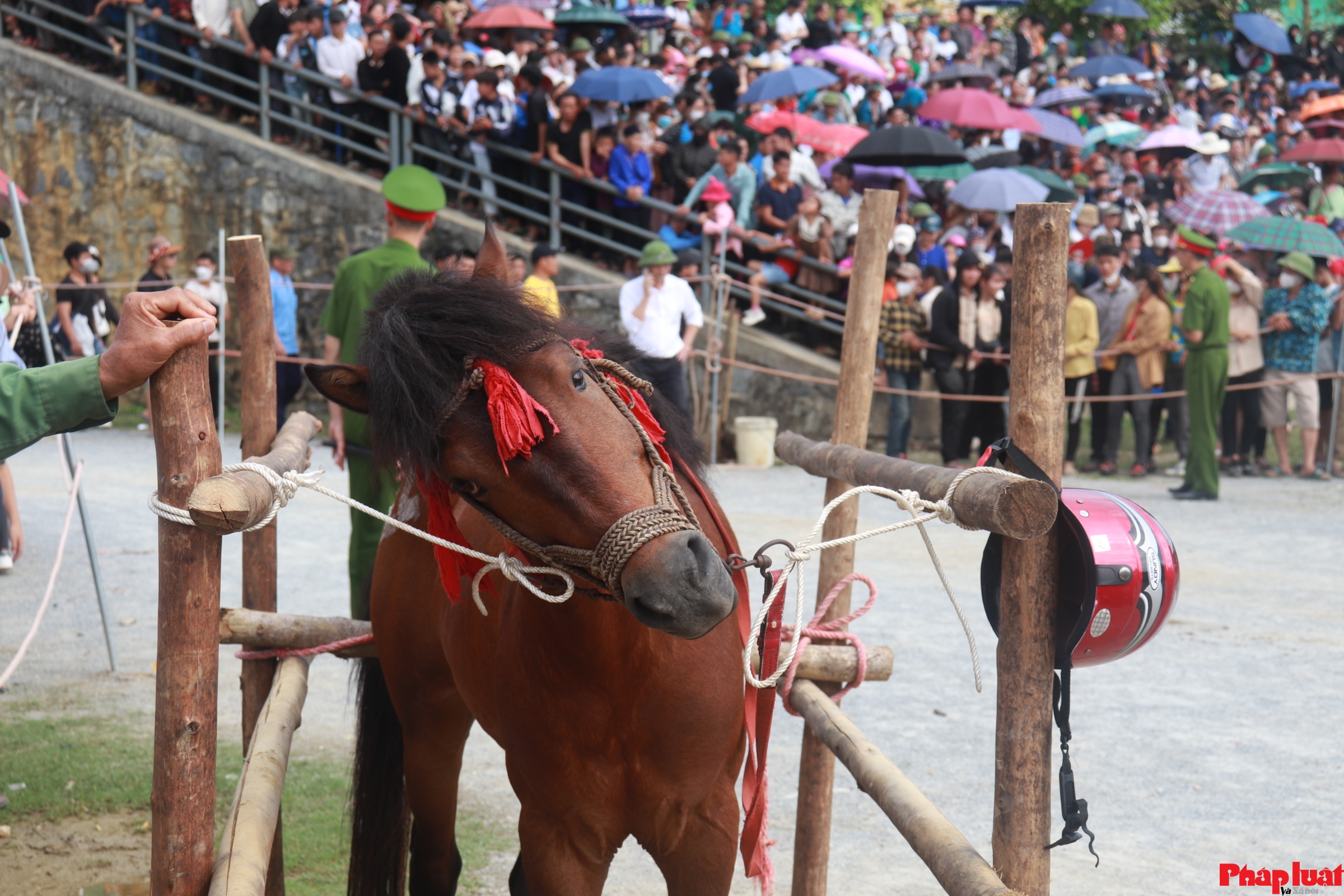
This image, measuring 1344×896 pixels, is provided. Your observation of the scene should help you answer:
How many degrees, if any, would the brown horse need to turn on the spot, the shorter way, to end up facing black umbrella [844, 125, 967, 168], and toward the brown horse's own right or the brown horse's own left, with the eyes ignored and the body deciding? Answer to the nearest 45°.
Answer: approximately 135° to the brown horse's own left

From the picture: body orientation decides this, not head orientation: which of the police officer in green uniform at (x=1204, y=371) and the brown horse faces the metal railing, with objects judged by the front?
the police officer in green uniform

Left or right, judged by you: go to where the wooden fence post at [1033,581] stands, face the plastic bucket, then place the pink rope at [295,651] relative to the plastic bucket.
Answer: left

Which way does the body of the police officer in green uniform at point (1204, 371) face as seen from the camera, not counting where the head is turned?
to the viewer's left

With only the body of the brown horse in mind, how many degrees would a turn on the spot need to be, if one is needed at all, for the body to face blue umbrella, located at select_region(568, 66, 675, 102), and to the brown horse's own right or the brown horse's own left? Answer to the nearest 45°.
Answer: approximately 135° to the brown horse's own left

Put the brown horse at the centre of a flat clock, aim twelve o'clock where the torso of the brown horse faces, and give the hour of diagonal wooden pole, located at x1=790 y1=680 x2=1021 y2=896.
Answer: The diagonal wooden pole is roughly at 10 o'clock from the brown horse.

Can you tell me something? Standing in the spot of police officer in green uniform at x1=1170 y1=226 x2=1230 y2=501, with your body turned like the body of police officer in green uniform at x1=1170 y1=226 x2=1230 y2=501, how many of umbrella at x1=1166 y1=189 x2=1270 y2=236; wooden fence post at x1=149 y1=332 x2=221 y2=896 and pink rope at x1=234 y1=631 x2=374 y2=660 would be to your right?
1

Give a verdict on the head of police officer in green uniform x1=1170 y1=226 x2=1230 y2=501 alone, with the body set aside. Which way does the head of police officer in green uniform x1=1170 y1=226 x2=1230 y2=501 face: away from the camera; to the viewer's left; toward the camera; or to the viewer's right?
to the viewer's left

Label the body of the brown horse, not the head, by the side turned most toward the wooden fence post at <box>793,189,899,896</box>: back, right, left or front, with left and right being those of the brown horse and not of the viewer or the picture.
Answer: left
